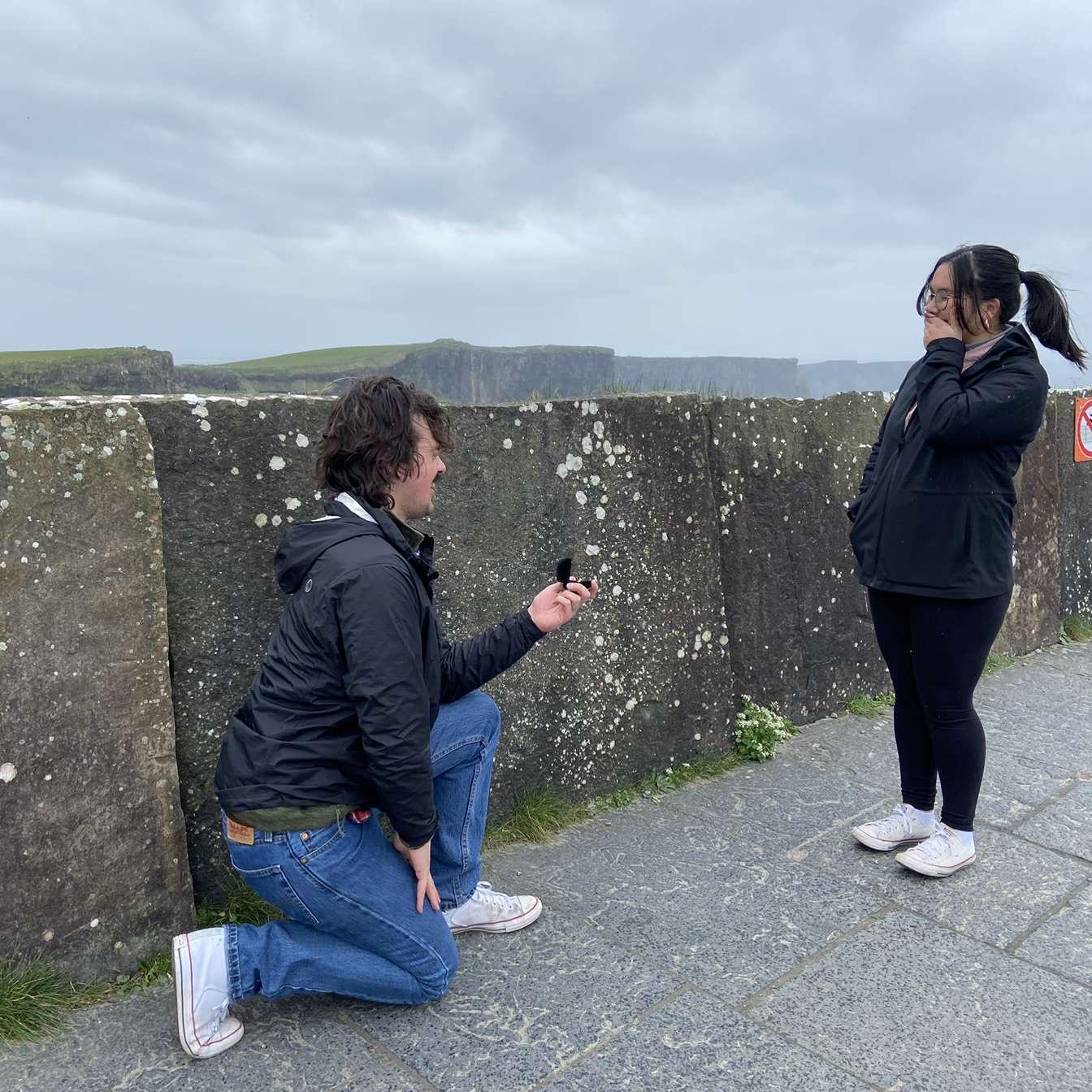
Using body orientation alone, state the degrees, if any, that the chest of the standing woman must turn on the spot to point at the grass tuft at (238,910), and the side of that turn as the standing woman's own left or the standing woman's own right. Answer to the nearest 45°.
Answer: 0° — they already face it

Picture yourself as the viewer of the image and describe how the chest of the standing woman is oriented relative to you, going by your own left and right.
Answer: facing the viewer and to the left of the viewer

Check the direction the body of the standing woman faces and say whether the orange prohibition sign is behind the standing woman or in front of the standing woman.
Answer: behind

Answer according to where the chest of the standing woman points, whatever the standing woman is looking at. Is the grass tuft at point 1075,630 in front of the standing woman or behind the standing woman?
behind

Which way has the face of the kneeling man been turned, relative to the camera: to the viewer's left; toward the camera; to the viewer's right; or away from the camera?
to the viewer's right

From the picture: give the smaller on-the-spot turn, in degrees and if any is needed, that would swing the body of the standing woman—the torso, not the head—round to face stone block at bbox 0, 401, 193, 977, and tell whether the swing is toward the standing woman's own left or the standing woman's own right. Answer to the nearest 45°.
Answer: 0° — they already face it

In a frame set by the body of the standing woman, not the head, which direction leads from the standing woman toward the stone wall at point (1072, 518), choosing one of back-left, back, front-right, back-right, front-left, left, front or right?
back-right

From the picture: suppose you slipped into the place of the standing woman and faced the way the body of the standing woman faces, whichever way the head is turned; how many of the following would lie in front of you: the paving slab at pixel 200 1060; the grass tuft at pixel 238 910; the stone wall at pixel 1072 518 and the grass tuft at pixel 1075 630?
2

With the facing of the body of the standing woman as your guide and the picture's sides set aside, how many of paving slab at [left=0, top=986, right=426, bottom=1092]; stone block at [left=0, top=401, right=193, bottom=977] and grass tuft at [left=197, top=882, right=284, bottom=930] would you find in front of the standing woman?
3

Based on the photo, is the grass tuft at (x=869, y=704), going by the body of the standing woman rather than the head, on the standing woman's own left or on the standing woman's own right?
on the standing woman's own right

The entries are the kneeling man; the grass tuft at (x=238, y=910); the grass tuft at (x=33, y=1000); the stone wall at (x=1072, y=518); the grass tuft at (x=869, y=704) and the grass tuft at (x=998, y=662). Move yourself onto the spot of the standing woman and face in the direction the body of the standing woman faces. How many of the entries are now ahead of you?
3

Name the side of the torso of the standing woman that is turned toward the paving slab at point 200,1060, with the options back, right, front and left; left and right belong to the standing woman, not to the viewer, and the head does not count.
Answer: front

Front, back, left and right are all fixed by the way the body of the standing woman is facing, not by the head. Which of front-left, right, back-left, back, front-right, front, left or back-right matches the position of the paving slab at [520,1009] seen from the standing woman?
front

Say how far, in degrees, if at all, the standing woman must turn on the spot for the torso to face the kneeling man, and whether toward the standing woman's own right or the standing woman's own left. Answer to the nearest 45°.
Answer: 0° — they already face them

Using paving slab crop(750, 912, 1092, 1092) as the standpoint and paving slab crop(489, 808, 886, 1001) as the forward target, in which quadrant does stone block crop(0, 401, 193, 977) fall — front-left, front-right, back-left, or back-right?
front-left

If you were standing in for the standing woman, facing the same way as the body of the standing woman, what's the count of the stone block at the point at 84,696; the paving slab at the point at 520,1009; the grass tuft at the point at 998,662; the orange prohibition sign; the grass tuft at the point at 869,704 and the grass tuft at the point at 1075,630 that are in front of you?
2

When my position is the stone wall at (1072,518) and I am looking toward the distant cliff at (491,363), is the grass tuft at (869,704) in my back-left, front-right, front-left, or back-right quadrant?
back-left

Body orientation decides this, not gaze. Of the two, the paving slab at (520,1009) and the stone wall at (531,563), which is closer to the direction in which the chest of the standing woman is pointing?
the paving slab

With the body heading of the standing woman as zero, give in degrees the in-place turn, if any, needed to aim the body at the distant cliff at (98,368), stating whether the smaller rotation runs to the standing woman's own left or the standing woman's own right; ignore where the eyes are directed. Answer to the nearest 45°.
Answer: approximately 90° to the standing woman's own right
